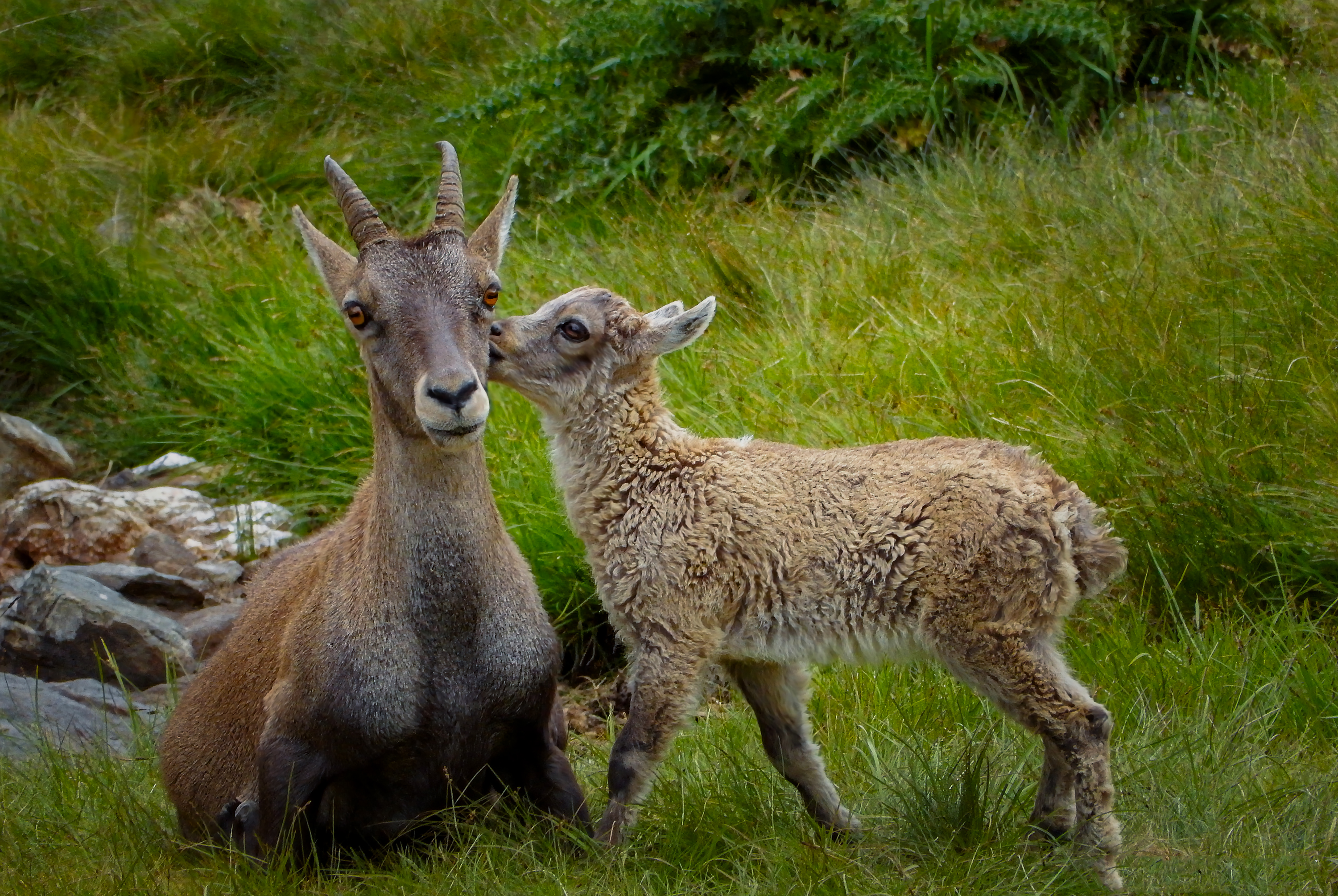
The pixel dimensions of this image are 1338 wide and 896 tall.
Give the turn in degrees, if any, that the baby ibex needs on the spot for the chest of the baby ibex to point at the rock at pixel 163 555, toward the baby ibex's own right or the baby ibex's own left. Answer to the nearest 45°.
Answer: approximately 45° to the baby ibex's own right

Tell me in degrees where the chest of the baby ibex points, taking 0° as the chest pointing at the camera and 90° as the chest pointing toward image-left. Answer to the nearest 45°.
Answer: approximately 90°

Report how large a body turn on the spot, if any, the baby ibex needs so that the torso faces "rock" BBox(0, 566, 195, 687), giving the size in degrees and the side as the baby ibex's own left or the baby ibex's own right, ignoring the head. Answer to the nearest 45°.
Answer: approximately 45° to the baby ibex's own right

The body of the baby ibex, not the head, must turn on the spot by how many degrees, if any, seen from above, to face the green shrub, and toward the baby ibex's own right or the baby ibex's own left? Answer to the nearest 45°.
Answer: approximately 90° to the baby ibex's own right

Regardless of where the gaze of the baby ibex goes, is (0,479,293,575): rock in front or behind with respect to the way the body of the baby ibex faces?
in front

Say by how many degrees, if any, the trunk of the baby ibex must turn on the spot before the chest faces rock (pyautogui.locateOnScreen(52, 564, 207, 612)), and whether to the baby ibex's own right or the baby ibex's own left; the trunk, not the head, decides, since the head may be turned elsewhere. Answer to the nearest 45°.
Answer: approximately 45° to the baby ibex's own right

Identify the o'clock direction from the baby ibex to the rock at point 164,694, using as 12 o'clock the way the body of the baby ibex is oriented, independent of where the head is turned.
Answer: The rock is roughly at 1 o'clock from the baby ibex.

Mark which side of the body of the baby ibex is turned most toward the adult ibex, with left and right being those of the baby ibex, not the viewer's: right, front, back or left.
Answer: front

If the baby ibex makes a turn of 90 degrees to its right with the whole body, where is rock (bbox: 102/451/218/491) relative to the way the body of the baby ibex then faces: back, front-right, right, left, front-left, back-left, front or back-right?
front-left

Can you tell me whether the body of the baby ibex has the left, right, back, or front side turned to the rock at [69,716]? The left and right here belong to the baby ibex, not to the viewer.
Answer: front

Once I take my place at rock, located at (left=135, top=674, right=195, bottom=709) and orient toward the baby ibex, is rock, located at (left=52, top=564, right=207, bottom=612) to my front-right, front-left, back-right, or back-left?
back-left

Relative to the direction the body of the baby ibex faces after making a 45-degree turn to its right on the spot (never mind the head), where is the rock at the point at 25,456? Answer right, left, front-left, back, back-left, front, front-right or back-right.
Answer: front

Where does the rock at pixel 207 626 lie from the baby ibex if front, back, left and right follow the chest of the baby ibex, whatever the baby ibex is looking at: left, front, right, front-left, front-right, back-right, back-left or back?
front-right
